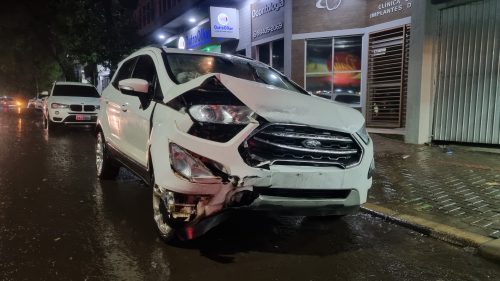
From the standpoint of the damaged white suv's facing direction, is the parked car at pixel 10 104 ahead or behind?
behind

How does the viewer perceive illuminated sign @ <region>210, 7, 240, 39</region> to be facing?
facing the viewer

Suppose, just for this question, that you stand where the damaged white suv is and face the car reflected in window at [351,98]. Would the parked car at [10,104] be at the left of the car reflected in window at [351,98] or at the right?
left

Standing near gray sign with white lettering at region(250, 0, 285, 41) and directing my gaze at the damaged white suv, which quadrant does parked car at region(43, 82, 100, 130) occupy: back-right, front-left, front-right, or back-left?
front-right

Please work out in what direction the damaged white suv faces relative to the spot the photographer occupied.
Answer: facing the viewer and to the right of the viewer

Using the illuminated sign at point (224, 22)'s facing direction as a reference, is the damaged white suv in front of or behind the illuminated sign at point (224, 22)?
in front

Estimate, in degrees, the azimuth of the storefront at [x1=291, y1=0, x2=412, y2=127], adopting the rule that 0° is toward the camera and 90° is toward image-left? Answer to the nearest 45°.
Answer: approximately 45°

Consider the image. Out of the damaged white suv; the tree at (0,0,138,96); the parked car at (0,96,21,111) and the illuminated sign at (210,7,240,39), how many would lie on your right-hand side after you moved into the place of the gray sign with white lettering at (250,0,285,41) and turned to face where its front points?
3

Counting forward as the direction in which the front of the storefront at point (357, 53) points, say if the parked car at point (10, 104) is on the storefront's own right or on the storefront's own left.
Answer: on the storefront's own right

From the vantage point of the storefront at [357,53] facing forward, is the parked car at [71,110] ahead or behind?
ahead

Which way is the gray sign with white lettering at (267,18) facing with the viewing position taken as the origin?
facing the viewer and to the left of the viewer

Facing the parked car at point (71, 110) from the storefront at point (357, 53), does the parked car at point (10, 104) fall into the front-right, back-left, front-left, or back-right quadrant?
front-right

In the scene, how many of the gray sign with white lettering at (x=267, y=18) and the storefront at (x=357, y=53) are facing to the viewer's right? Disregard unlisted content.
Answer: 0

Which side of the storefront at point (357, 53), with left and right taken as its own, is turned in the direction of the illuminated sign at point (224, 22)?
right

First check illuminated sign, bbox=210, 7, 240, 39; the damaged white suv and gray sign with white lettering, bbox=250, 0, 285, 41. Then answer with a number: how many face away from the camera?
0
